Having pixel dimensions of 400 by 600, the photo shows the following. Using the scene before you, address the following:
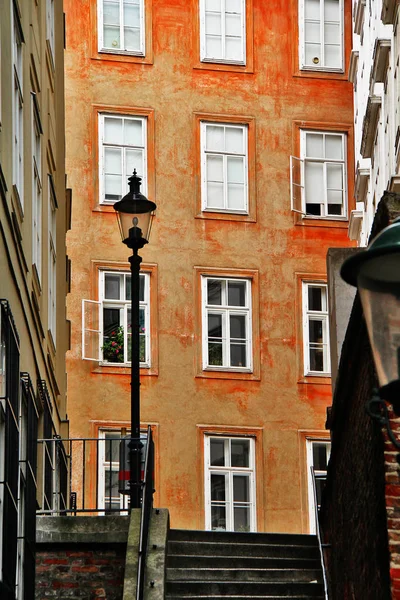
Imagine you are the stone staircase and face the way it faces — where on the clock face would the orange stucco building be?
The orange stucco building is roughly at 6 o'clock from the stone staircase.

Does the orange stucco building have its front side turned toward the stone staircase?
yes

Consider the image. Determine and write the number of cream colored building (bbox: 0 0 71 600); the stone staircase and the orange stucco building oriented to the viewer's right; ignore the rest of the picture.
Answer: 1

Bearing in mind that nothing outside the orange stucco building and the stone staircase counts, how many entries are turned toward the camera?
2

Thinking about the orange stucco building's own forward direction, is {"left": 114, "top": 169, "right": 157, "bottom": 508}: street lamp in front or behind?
in front

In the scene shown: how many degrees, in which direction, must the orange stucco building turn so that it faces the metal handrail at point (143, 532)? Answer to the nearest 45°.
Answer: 0° — it already faces it

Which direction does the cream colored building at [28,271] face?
to the viewer's right

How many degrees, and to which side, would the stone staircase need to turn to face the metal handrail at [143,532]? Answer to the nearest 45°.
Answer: approximately 45° to its right

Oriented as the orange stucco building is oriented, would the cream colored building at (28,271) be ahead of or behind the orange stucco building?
ahead

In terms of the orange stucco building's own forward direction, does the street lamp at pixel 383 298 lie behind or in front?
in front

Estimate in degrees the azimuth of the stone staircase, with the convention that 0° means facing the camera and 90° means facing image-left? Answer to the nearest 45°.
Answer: approximately 0°

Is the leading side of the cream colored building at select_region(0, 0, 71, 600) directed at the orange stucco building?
no

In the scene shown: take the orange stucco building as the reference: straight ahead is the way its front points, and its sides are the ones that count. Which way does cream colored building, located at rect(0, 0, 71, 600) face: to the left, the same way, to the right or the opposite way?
to the left

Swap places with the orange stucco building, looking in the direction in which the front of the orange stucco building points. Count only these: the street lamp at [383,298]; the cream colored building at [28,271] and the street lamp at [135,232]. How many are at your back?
0

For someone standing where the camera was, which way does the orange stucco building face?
facing the viewer
